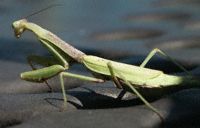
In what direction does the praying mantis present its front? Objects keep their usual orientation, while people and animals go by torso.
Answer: to the viewer's left
